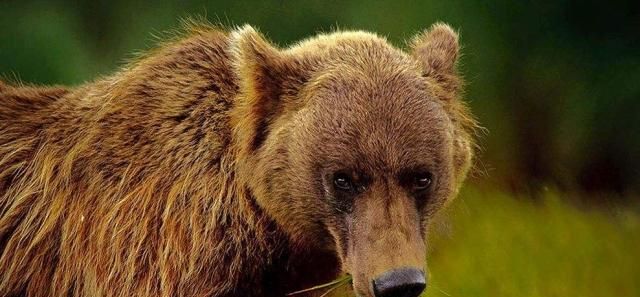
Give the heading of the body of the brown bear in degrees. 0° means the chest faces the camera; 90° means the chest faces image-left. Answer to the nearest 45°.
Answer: approximately 315°
